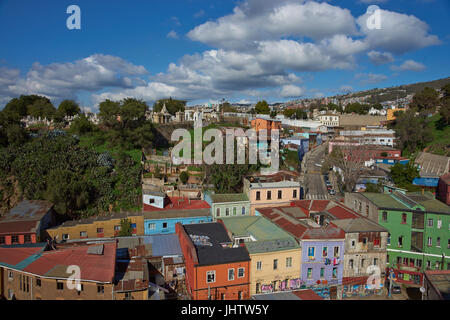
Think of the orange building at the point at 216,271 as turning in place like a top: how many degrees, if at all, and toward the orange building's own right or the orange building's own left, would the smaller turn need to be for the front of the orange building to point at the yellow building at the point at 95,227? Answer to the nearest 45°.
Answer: approximately 135° to the orange building's own right

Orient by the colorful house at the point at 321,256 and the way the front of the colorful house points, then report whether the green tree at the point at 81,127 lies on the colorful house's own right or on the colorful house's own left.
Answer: on the colorful house's own right

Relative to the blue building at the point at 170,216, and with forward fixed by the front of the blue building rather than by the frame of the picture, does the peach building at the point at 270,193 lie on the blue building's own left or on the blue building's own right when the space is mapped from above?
on the blue building's own left

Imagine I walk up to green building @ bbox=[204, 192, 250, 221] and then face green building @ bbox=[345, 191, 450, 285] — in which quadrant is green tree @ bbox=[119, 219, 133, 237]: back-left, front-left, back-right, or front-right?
back-right

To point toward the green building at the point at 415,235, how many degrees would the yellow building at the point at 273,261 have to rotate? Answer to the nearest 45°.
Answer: approximately 135° to its left

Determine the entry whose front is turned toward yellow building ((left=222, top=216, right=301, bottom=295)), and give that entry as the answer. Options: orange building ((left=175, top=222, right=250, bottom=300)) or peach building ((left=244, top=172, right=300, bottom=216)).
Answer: peach building ((left=244, top=172, right=300, bottom=216))

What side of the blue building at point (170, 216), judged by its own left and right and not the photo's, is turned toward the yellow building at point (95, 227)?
right

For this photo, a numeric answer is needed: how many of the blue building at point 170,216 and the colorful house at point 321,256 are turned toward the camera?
2

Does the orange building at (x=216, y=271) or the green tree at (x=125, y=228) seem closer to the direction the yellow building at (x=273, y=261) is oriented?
the orange building

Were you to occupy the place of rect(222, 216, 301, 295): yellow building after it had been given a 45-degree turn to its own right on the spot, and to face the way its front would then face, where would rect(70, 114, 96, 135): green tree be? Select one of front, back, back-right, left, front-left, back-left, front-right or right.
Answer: right

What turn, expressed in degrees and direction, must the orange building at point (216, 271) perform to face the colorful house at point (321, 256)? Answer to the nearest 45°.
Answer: approximately 90° to its left

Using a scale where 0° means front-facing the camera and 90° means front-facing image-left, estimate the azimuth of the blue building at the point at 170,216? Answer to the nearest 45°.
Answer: approximately 0°

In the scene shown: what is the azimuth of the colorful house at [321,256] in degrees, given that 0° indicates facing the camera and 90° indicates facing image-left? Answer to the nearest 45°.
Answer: approximately 0°
